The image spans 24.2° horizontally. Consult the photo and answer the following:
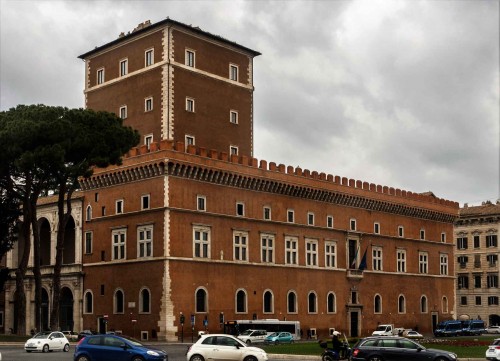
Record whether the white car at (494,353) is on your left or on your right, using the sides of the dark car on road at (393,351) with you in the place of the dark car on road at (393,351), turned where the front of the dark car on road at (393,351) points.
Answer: on your left
